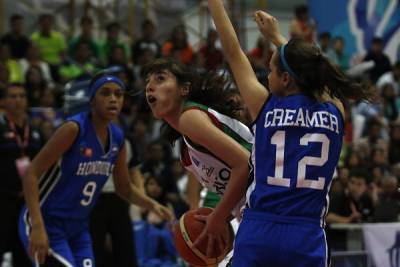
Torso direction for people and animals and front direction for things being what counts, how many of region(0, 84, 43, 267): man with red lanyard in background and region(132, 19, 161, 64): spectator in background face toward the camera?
2

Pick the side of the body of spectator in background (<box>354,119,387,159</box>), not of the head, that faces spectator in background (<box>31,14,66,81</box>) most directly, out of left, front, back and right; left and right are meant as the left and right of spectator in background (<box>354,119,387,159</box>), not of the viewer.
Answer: right

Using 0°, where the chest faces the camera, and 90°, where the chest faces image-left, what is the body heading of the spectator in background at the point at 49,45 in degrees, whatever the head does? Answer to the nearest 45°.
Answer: approximately 0°

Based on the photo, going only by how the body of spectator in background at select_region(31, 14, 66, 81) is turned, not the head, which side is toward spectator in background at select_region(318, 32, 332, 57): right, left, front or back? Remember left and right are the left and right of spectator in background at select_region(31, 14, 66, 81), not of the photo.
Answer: left

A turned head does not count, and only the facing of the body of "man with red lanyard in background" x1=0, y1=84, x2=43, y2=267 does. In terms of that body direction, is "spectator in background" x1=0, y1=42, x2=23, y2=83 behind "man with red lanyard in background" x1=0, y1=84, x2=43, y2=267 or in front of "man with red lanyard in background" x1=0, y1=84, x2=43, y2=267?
behind

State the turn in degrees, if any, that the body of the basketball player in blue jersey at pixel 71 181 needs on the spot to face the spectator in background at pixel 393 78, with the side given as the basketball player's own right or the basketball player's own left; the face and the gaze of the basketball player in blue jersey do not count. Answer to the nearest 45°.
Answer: approximately 90° to the basketball player's own left

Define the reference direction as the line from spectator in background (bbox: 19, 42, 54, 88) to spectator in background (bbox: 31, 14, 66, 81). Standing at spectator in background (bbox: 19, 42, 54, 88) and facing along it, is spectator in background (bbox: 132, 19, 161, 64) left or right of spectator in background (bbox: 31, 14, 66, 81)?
right

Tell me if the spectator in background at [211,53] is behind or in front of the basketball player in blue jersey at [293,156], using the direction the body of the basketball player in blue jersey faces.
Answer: in front

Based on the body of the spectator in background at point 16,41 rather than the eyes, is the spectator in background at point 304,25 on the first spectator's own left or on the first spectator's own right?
on the first spectator's own left
